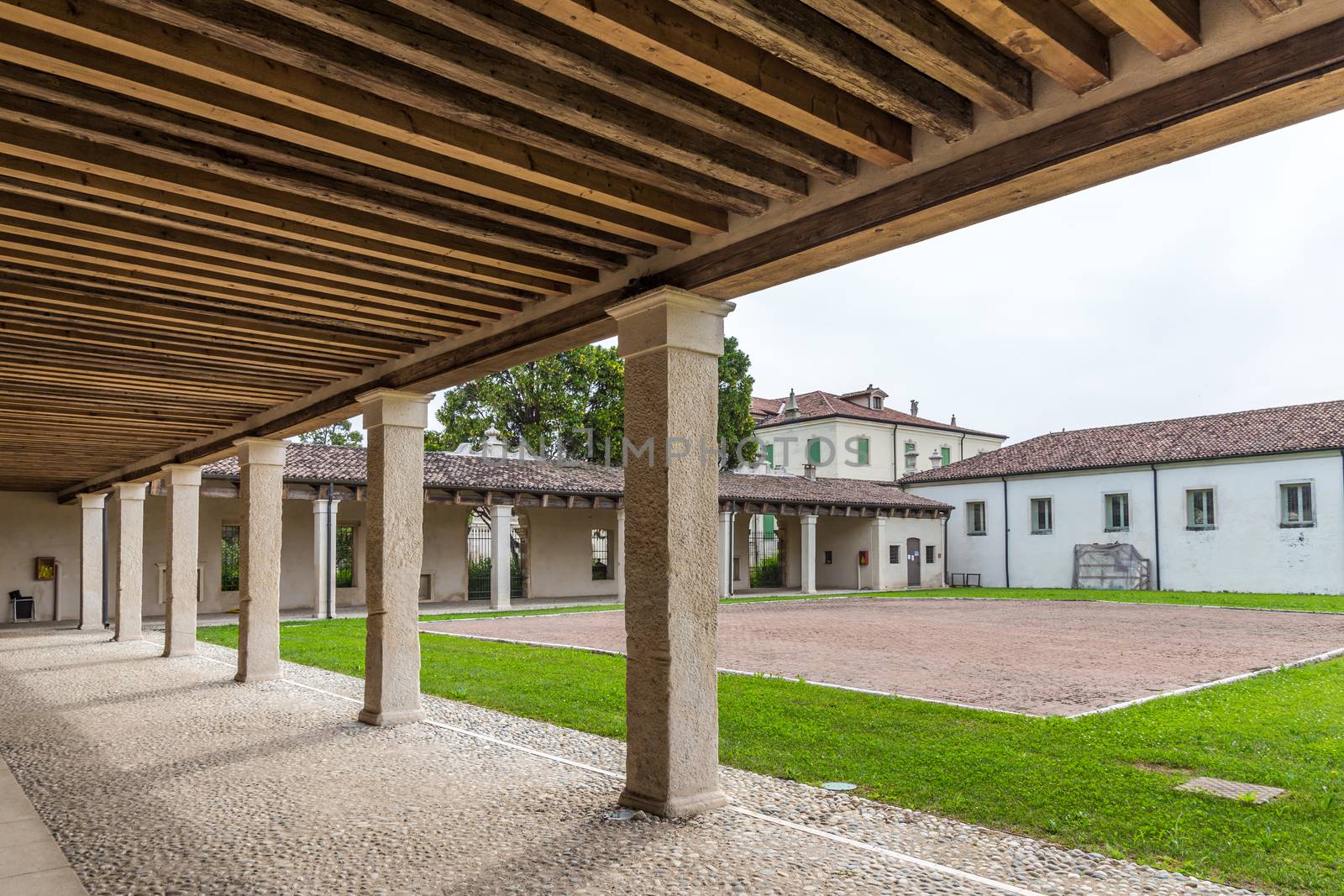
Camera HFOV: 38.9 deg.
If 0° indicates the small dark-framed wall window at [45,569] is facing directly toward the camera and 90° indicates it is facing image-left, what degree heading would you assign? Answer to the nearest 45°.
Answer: approximately 0°

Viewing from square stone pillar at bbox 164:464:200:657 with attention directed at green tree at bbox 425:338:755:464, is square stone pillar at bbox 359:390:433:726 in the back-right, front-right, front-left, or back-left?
back-right

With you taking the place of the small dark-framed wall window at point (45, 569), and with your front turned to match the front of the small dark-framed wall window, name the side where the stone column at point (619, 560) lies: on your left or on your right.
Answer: on your left

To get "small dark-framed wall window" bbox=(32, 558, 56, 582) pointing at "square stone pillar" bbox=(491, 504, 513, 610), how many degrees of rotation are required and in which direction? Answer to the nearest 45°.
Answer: approximately 90° to its left

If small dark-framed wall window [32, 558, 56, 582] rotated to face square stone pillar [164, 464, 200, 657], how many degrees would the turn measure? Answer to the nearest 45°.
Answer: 0° — it already faces it

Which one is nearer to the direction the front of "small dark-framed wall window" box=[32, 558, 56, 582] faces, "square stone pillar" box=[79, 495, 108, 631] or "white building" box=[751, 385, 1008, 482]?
the square stone pillar

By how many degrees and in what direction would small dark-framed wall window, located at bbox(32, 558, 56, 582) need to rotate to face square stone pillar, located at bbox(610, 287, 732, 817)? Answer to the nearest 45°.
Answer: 0° — it already faces it

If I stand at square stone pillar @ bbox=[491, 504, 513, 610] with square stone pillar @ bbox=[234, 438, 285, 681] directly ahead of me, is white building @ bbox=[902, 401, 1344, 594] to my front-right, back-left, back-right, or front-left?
back-left
